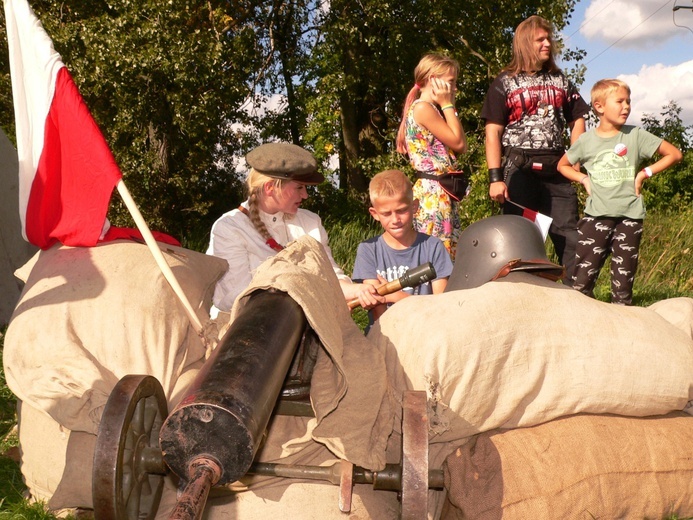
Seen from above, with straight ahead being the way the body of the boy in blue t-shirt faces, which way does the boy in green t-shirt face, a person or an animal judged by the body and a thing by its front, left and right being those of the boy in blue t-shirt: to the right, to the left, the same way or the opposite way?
the same way

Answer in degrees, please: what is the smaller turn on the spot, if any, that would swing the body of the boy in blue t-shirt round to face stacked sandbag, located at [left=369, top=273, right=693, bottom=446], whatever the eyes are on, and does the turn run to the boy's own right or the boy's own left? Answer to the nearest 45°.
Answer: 0° — they already face it

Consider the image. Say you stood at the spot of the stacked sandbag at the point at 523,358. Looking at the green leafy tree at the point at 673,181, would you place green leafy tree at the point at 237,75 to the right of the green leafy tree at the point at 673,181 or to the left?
left

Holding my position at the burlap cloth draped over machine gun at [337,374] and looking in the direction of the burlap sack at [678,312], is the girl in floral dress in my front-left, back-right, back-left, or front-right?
front-left

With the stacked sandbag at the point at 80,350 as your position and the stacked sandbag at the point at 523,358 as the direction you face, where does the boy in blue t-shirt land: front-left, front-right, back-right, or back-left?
front-left

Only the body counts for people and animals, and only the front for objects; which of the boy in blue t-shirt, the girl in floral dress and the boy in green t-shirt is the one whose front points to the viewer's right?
the girl in floral dress

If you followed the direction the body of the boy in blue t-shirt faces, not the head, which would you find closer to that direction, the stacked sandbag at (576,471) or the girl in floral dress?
the stacked sandbag

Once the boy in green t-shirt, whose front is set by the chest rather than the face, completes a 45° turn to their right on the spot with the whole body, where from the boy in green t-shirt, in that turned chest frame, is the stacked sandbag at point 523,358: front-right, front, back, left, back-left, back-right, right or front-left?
front-left

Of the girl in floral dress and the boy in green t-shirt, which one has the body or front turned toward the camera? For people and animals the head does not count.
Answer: the boy in green t-shirt

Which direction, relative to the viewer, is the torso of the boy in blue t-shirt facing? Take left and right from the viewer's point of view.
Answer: facing the viewer

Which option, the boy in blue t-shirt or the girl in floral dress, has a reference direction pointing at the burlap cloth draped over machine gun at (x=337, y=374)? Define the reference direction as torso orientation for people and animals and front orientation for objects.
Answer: the boy in blue t-shirt

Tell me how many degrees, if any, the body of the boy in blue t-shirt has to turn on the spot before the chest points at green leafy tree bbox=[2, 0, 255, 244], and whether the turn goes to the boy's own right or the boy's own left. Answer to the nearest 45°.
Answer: approximately 135° to the boy's own right

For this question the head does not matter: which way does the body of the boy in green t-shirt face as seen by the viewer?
toward the camera

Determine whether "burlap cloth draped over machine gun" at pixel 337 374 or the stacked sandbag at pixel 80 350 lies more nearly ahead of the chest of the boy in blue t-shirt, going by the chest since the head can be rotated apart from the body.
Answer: the burlap cloth draped over machine gun
